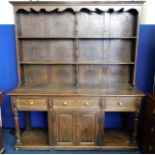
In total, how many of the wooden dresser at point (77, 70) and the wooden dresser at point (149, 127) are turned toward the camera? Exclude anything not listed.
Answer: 2

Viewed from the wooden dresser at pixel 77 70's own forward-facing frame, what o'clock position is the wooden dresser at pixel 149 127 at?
the wooden dresser at pixel 149 127 is roughly at 10 o'clock from the wooden dresser at pixel 77 70.

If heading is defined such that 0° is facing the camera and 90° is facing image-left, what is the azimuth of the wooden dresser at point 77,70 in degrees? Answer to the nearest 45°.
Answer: approximately 0°

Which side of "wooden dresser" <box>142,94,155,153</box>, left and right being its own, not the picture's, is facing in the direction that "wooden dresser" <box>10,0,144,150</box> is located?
right
